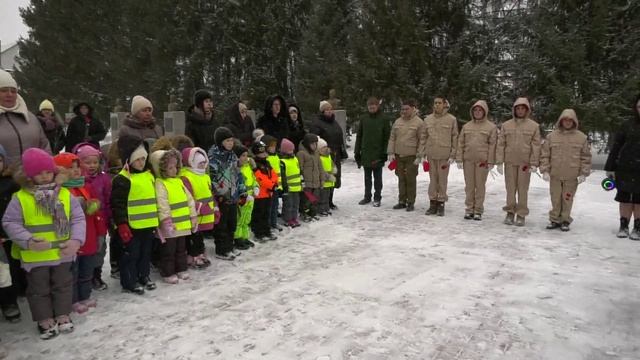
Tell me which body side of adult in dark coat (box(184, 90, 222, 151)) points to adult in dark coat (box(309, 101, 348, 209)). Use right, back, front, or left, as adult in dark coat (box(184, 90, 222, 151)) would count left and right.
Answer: left

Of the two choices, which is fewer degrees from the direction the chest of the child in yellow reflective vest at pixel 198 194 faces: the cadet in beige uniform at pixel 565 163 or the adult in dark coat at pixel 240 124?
the cadet in beige uniform

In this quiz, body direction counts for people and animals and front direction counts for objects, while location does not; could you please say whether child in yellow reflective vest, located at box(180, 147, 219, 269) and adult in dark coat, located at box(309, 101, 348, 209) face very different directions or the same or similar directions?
same or similar directions

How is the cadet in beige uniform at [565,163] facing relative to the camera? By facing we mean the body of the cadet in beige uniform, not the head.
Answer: toward the camera

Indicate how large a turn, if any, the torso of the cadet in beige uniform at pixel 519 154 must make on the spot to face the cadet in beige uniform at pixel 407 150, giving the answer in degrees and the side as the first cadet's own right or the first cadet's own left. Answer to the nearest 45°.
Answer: approximately 90° to the first cadet's own right

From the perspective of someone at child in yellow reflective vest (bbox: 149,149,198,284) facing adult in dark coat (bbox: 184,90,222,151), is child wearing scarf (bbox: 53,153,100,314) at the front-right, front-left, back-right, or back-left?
back-left

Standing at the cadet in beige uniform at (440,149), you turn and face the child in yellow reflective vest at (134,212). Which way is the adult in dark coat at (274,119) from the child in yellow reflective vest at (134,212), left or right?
right

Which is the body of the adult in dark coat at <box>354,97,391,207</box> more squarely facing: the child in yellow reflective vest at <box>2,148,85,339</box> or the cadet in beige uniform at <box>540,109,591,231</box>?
the child in yellow reflective vest

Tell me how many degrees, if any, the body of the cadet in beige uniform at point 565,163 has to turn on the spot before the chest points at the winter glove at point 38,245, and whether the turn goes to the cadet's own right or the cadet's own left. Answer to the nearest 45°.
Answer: approximately 45° to the cadet's own right

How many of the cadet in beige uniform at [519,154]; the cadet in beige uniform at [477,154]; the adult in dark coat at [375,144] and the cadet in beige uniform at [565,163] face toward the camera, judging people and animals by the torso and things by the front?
4

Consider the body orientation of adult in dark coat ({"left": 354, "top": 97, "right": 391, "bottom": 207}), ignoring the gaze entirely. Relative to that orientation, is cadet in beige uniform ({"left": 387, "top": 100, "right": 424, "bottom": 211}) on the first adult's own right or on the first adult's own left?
on the first adult's own left

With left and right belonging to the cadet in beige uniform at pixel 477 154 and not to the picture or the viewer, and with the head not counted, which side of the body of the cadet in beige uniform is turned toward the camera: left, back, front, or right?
front

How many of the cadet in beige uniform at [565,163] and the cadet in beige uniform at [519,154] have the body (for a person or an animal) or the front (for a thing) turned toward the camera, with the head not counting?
2

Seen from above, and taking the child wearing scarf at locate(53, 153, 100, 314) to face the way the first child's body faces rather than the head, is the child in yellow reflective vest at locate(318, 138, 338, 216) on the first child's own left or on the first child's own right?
on the first child's own left

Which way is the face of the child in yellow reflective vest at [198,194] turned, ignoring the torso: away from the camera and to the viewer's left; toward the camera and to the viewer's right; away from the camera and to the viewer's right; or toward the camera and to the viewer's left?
toward the camera and to the viewer's right

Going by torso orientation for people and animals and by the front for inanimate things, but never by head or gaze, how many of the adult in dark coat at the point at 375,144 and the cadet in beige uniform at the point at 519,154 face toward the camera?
2
